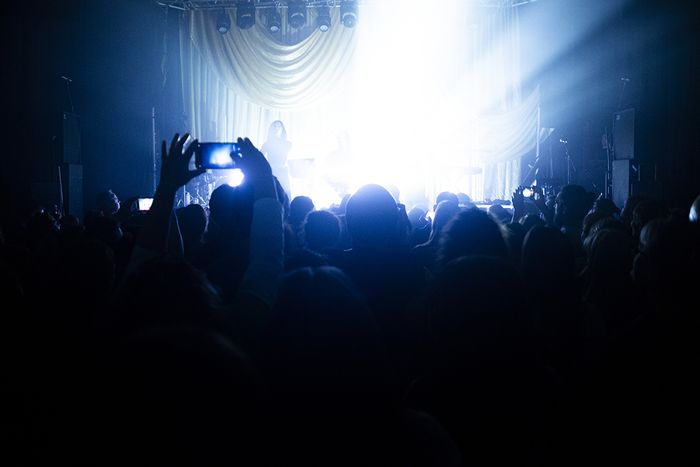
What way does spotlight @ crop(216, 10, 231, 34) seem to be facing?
toward the camera

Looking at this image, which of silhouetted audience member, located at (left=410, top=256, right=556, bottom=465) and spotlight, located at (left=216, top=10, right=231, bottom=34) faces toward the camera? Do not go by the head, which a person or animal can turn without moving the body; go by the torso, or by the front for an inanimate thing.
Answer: the spotlight

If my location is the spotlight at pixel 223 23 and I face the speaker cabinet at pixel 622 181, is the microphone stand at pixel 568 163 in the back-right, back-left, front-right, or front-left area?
front-left

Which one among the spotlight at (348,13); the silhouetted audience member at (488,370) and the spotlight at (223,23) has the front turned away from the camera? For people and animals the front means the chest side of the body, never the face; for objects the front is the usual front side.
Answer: the silhouetted audience member

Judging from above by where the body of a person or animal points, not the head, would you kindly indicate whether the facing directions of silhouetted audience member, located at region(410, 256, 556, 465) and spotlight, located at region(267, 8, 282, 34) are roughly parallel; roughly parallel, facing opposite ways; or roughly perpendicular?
roughly parallel, facing opposite ways

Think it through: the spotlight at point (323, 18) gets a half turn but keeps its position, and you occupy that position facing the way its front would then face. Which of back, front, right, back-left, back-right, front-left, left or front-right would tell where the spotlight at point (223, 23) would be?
left

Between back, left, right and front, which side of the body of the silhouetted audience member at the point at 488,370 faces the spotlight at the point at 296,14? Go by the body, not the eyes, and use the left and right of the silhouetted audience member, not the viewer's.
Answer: front

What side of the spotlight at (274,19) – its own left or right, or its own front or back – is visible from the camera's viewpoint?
front

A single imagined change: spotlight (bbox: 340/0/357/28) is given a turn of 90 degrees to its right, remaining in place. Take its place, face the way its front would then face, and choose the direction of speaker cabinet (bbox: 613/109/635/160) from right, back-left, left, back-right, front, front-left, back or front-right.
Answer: back-left

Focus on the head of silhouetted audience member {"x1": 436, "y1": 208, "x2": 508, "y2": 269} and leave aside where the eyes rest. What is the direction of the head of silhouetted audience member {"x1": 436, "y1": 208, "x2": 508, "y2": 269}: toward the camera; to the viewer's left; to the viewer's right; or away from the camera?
away from the camera

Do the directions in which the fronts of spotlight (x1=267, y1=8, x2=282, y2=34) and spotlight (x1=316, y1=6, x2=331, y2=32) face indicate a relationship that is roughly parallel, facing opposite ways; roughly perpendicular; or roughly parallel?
roughly parallel

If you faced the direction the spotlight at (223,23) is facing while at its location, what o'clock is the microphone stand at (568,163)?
The microphone stand is roughly at 10 o'clock from the spotlight.

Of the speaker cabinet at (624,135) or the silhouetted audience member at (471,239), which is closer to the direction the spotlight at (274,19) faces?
the silhouetted audience member

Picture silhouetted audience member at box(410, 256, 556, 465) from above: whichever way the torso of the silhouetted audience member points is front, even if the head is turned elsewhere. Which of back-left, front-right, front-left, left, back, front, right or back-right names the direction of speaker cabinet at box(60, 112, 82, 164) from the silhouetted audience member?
front-left

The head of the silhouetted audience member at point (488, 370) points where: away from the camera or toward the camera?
away from the camera

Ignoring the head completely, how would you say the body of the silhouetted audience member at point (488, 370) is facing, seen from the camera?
away from the camera

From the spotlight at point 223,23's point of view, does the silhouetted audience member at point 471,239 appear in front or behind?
in front

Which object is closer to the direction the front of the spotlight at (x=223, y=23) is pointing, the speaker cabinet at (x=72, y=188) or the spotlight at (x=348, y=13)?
the speaker cabinet
